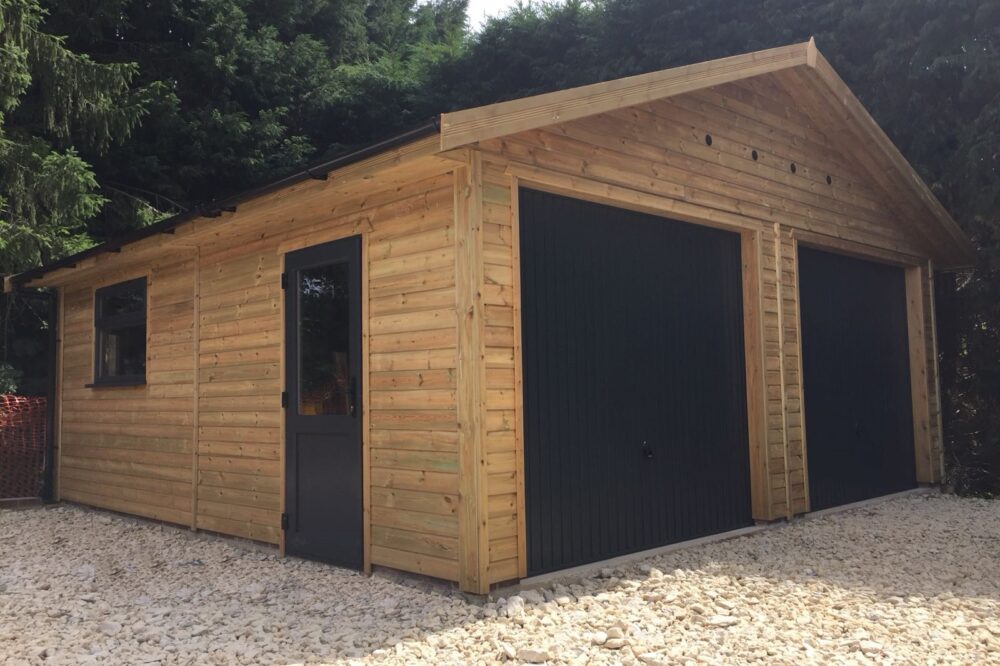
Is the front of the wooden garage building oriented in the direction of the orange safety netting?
no

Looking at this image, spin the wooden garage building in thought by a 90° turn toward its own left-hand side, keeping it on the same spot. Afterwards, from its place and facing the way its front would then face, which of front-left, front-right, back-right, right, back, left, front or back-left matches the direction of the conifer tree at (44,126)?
left

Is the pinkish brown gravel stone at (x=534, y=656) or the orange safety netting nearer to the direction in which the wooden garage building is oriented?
the pinkish brown gravel stone

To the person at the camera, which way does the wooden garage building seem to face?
facing the viewer and to the right of the viewer

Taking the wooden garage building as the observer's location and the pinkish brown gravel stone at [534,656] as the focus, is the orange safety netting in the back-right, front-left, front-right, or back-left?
back-right
